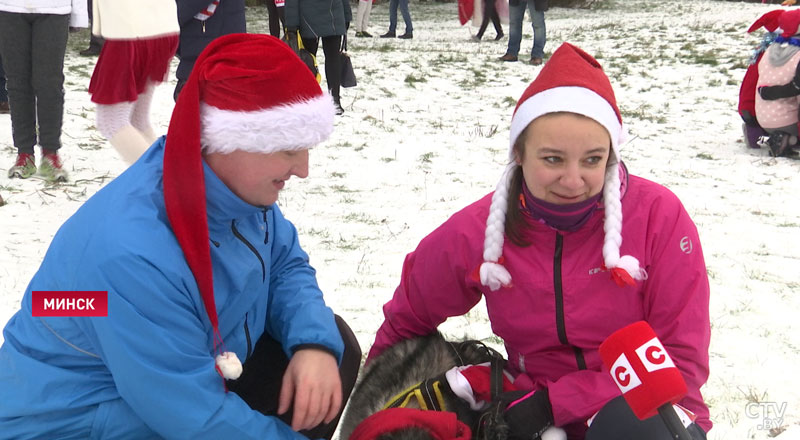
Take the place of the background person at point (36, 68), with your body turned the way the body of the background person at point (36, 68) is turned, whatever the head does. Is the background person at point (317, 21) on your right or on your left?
on your left

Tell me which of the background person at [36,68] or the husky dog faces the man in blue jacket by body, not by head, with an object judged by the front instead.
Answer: the background person

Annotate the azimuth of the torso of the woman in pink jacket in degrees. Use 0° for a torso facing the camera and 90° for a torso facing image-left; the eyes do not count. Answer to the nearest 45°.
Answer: approximately 0°

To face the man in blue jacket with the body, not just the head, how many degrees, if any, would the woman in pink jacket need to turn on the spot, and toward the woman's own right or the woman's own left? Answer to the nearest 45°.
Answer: approximately 45° to the woman's own right

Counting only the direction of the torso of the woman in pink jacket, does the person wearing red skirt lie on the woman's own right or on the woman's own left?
on the woman's own right

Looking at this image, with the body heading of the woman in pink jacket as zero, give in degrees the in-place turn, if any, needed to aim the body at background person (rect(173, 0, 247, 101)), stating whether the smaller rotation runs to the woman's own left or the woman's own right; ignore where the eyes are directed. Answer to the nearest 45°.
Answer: approximately 135° to the woman's own right
